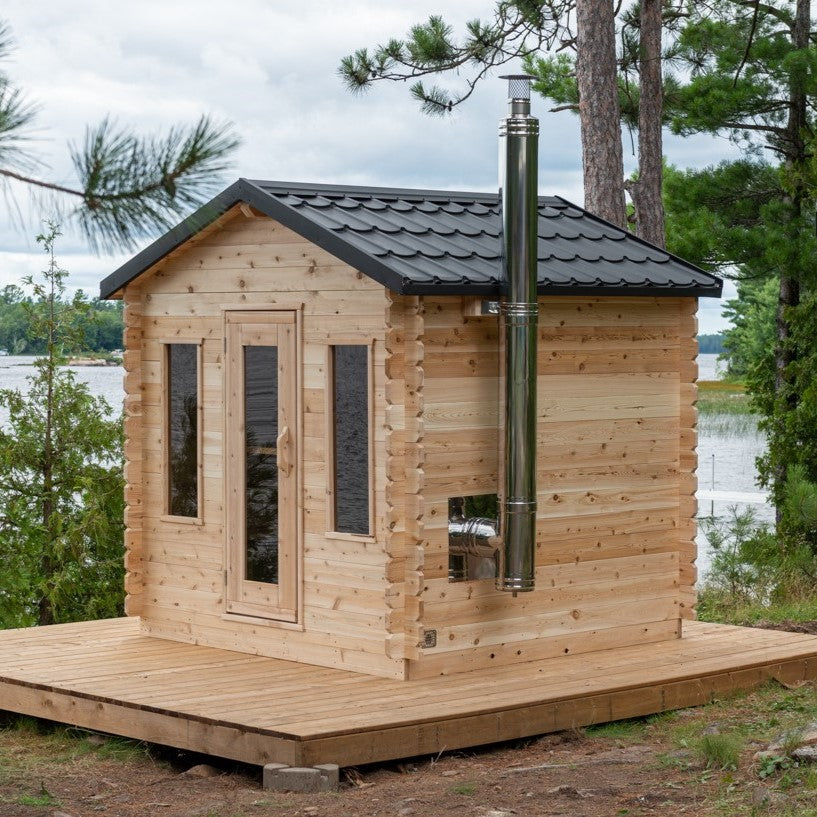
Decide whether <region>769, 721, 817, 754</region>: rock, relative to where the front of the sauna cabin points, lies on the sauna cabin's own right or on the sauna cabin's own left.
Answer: on the sauna cabin's own left

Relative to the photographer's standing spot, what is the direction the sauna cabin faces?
facing the viewer and to the left of the viewer

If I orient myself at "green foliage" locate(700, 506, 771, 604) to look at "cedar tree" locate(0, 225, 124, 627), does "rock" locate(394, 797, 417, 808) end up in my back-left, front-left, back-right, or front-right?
front-left

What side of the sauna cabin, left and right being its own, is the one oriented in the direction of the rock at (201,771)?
front

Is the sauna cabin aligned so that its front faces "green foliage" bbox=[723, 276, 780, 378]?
no

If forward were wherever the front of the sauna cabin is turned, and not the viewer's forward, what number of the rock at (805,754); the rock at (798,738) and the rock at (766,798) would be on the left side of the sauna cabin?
3

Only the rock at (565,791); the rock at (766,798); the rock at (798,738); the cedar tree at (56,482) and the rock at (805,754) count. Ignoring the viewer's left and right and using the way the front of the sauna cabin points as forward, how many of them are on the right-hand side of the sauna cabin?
1

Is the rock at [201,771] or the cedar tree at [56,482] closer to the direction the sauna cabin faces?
the rock

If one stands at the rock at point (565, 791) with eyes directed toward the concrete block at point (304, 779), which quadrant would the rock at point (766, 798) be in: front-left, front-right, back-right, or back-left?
back-left

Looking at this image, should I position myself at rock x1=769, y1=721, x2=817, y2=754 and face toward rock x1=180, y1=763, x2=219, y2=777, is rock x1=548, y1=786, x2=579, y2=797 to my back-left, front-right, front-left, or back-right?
front-left

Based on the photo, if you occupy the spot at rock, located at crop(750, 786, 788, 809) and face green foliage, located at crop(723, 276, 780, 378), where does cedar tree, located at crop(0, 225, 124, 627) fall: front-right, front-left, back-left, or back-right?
front-left

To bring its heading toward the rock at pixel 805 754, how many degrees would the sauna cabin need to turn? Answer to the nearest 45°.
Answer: approximately 90° to its left

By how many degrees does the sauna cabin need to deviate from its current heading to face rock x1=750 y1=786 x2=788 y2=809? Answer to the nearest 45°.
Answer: approximately 90° to its left

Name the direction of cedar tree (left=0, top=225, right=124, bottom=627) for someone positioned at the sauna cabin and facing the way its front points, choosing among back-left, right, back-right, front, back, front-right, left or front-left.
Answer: right
